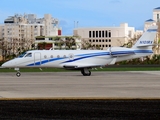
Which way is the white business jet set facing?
to the viewer's left
